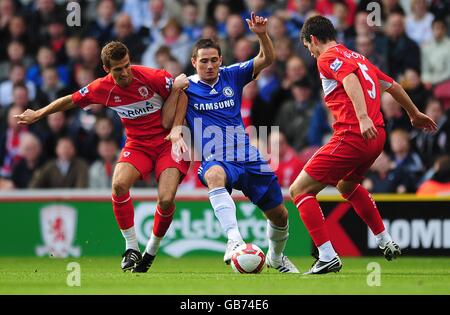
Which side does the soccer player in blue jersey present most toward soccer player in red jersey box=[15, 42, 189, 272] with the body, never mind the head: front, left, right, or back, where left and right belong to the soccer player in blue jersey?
right

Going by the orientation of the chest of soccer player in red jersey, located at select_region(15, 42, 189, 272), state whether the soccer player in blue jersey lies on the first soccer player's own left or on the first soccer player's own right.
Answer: on the first soccer player's own left

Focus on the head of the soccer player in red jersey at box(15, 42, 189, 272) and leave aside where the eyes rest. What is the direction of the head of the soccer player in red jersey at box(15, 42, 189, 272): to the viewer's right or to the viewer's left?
to the viewer's right

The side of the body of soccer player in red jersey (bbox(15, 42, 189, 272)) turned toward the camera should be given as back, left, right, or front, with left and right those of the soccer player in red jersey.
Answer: front

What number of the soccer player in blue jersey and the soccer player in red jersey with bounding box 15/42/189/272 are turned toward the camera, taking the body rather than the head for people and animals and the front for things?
2

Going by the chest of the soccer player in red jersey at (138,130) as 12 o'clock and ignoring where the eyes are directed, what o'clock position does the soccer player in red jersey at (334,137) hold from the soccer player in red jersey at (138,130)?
the soccer player in red jersey at (334,137) is roughly at 10 o'clock from the soccer player in red jersey at (138,130).

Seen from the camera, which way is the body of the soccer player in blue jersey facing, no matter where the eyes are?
toward the camera
